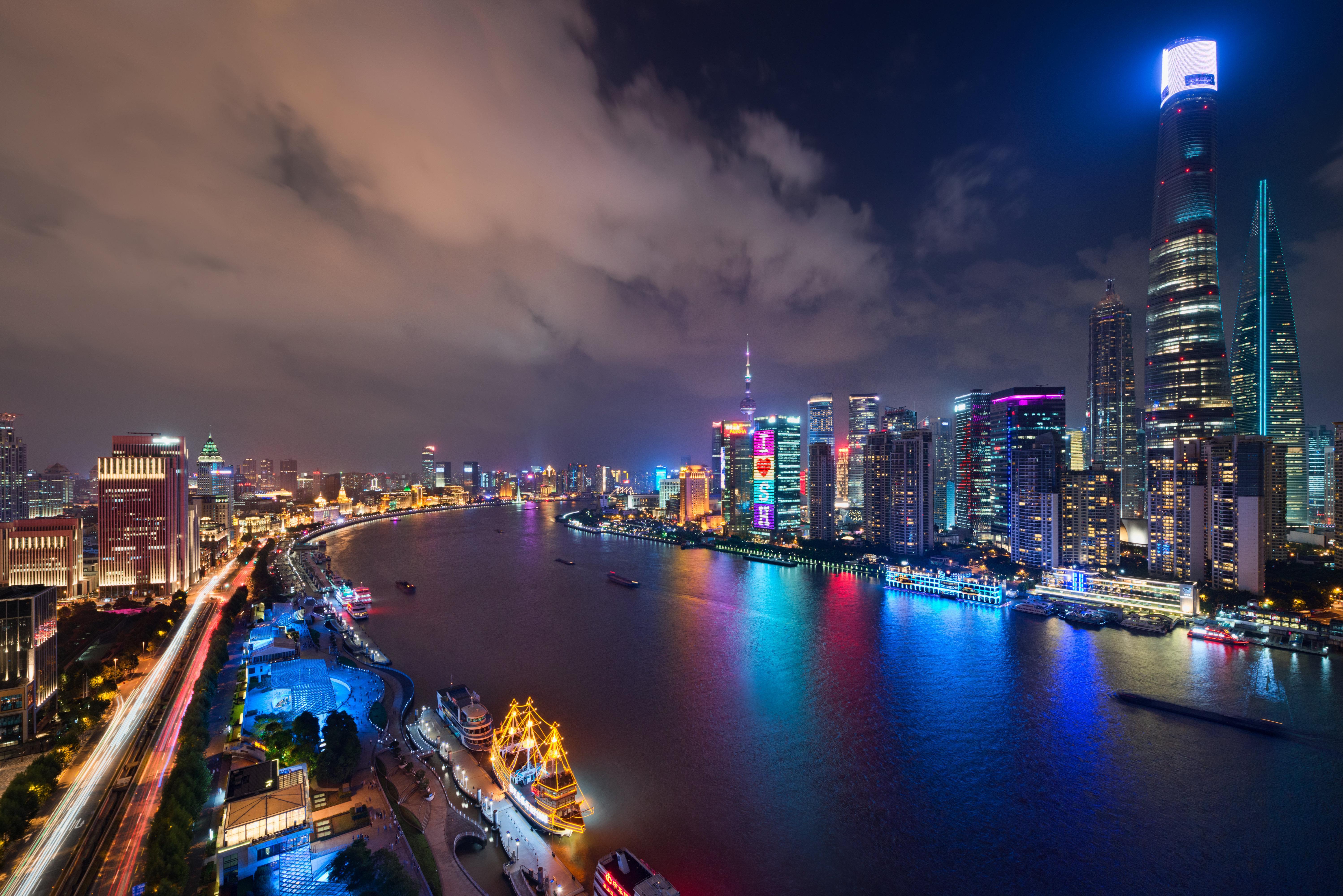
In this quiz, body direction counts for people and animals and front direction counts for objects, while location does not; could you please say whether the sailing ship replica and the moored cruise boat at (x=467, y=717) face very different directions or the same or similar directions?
same or similar directions

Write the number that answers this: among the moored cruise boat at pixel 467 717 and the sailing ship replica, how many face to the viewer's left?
0

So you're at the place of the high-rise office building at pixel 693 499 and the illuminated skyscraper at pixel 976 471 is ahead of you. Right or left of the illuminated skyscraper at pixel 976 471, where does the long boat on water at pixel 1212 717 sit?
right

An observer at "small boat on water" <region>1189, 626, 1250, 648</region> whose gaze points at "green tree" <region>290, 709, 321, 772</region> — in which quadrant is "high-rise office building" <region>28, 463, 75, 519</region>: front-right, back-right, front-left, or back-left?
front-right
